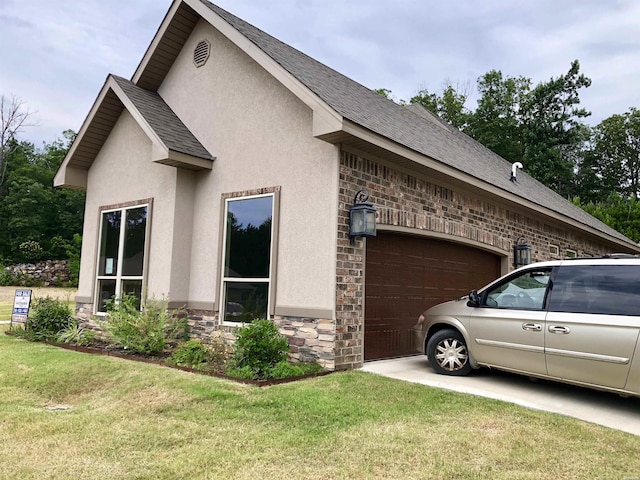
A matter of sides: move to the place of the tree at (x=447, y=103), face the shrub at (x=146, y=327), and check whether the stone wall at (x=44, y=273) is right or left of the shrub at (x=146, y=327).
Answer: right

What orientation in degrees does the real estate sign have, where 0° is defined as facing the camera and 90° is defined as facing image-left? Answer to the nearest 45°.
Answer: approximately 0°

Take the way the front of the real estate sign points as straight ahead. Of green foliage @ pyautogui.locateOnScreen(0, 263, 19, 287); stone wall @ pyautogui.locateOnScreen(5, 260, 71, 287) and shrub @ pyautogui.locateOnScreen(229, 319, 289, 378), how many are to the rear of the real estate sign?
2

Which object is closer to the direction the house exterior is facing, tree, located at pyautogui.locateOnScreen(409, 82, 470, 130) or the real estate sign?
the real estate sign

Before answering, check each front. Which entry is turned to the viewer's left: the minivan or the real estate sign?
the minivan

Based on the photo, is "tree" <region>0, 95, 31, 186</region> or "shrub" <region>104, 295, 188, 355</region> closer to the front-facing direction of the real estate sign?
the shrub

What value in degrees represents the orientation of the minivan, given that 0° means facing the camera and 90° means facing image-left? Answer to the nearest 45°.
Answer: approximately 90°

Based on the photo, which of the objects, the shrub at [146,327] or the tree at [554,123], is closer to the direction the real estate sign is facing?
the shrub

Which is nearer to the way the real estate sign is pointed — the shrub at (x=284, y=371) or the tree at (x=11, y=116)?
the shrub

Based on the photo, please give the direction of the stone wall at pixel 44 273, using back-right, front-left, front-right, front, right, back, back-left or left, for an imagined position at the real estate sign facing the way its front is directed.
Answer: back

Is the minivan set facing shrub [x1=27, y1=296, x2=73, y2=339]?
yes
